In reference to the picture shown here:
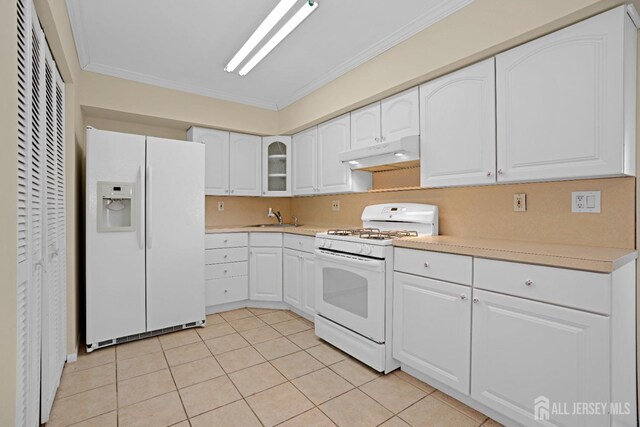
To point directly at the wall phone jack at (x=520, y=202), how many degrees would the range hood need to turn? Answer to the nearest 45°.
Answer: approximately 135° to its left

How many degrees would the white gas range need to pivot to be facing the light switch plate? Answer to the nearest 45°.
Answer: approximately 135° to its left

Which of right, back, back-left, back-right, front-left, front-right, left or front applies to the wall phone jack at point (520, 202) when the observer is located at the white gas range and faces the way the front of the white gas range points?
back-left

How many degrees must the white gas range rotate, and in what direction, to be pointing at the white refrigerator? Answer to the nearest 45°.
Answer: approximately 45° to its right

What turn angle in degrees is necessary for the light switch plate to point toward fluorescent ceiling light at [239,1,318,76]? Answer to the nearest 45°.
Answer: approximately 45° to its right

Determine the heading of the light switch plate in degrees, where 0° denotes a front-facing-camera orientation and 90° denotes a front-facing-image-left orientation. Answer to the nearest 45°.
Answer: approximately 0°

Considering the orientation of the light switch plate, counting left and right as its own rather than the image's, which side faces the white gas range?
right

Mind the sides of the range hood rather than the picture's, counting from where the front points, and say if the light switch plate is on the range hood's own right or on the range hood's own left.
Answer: on the range hood's own left

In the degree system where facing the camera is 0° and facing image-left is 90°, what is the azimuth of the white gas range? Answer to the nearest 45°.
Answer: approximately 45°
